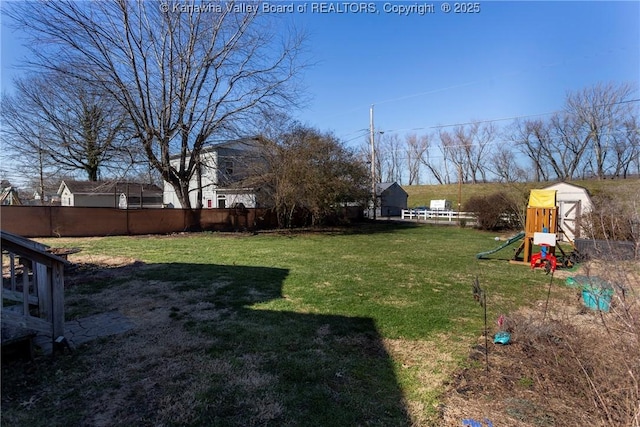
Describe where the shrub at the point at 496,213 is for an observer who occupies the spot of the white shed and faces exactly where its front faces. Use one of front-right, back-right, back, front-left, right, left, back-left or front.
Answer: back-right

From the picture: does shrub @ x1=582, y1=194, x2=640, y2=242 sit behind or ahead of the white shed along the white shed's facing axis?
ahead

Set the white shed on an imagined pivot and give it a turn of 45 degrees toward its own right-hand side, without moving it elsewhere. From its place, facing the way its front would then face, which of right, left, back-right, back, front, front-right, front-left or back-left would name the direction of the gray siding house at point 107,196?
front-right

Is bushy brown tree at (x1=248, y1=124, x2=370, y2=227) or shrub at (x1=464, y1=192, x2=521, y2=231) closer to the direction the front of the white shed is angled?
the bushy brown tree

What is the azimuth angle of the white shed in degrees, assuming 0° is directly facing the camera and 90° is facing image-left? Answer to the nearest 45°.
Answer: approximately 0°

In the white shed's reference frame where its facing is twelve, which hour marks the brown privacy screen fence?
The brown privacy screen fence is roughly at 2 o'clock from the white shed.

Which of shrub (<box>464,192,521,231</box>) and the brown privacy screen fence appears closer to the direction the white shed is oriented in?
the brown privacy screen fence

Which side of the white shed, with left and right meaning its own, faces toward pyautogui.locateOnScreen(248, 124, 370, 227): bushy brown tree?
right

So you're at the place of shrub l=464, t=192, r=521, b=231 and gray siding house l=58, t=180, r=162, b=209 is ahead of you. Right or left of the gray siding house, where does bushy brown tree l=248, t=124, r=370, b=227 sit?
left

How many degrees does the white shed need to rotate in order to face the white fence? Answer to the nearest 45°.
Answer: approximately 135° to its right
